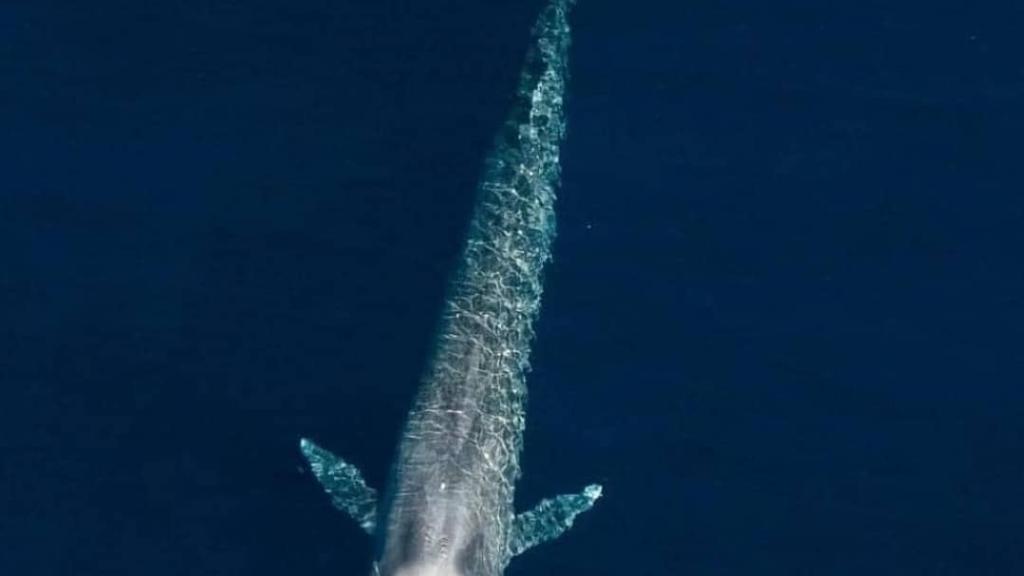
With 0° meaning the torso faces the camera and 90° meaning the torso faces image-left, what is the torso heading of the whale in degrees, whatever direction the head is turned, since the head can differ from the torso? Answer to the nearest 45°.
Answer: approximately 0°
